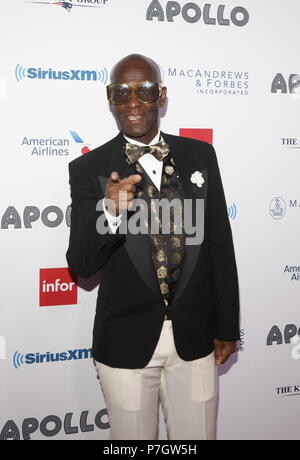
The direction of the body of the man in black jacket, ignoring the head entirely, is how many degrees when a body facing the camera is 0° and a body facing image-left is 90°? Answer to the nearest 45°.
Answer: approximately 0°
